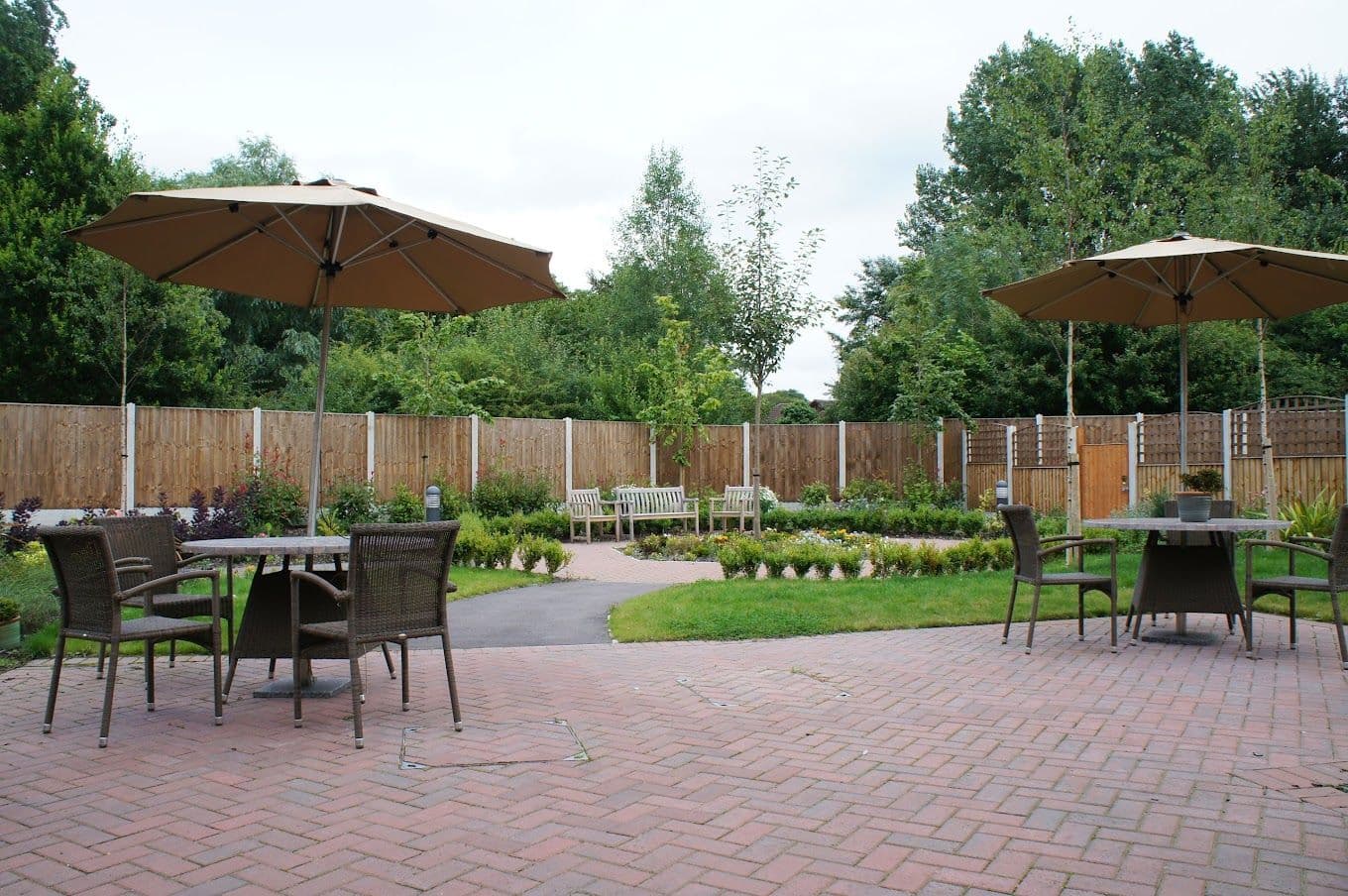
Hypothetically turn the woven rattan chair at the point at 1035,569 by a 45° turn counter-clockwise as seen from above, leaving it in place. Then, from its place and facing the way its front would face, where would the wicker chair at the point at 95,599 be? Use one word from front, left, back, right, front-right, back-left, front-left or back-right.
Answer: back

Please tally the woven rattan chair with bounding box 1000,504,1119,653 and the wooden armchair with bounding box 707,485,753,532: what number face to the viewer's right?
1

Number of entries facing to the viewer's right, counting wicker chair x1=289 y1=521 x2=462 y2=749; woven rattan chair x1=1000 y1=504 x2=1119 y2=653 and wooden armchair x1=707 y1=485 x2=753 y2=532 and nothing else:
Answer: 1

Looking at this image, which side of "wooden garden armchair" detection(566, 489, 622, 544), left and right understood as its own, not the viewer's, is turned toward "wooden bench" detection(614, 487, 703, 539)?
left

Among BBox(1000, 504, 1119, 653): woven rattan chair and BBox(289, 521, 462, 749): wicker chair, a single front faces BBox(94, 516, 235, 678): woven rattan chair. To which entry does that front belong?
the wicker chair

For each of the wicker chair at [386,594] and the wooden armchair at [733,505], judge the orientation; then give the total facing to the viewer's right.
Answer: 0

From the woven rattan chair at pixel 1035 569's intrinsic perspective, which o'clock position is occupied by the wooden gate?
The wooden gate is roughly at 9 o'clock from the woven rattan chair.

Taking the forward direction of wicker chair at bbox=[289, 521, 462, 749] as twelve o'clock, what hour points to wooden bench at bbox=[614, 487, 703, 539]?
The wooden bench is roughly at 2 o'clock from the wicker chair.

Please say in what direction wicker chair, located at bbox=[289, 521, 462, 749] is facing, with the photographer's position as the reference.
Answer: facing away from the viewer and to the left of the viewer

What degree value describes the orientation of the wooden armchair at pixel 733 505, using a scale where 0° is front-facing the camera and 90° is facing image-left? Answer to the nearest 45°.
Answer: approximately 45°

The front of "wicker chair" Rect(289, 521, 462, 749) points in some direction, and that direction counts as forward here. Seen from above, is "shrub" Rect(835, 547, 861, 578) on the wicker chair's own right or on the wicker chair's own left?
on the wicker chair's own right

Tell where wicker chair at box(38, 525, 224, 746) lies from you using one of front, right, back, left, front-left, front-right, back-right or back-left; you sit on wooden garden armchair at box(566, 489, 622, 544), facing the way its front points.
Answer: front-right

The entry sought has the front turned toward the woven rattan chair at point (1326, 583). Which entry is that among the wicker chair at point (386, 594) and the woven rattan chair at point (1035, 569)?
the woven rattan chair at point (1035, 569)

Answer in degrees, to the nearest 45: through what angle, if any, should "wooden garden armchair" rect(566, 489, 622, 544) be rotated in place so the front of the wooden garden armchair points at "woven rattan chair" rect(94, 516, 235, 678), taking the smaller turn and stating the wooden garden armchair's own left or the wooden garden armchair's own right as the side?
approximately 45° to the wooden garden armchair's own right

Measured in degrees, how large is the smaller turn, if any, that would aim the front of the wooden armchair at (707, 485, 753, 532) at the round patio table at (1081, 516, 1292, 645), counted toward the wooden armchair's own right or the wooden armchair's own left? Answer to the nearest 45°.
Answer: approximately 45° to the wooden armchair's own left

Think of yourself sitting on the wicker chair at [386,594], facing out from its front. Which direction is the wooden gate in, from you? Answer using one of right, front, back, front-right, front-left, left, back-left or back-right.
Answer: right

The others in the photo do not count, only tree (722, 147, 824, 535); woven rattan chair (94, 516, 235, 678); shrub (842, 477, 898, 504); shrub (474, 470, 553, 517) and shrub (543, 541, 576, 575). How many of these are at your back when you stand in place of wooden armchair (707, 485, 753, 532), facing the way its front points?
1

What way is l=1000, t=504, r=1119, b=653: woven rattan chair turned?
to the viewer's right

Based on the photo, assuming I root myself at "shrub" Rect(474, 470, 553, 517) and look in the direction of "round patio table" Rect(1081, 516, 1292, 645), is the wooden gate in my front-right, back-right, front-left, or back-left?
front-left

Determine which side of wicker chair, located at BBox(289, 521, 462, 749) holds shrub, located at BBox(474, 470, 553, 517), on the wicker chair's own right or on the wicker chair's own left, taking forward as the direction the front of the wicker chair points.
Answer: on the wicker chair's own right
